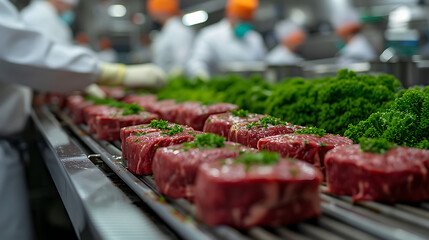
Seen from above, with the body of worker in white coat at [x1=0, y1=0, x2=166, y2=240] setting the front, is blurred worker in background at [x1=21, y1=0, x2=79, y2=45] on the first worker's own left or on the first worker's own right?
on the first worker's own left

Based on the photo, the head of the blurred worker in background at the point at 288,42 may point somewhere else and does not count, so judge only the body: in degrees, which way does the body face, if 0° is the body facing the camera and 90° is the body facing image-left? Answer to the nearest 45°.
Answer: approximately 315°

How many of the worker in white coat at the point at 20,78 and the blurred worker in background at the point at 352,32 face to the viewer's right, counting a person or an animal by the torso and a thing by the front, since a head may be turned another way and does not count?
1

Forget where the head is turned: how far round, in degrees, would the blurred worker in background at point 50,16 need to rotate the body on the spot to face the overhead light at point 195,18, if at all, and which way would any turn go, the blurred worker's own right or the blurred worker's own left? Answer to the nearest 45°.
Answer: approximately 45° to the blurred worker's own left

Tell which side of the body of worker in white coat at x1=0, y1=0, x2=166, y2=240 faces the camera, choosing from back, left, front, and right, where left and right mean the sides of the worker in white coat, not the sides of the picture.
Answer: right

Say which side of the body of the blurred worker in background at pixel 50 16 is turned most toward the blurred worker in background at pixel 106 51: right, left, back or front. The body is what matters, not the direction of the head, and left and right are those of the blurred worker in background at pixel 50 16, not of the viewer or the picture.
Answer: left

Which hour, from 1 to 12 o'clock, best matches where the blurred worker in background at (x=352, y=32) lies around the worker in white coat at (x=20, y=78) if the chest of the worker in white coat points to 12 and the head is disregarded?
The blurred worker in background is roughly at 11 o'clock from the worker in white coat.

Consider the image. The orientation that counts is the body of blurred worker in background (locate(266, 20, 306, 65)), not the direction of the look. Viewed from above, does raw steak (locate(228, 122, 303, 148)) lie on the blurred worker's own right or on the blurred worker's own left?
on the blurred worker's own right
